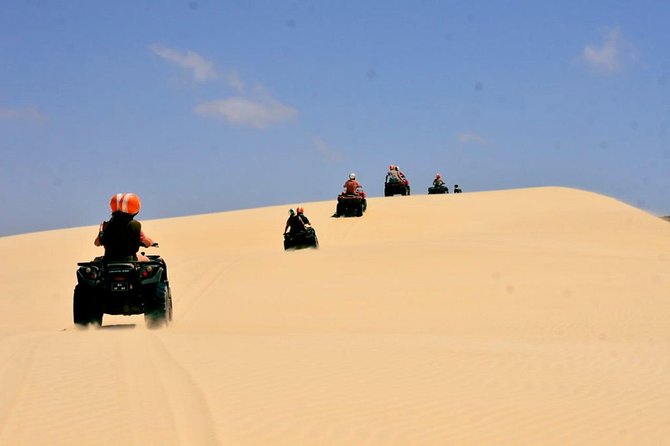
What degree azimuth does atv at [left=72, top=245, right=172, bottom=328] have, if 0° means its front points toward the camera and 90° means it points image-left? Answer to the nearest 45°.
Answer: approximately 180°

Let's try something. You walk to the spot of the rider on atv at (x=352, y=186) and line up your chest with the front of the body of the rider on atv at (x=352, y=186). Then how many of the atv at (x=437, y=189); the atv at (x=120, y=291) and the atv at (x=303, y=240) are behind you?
2

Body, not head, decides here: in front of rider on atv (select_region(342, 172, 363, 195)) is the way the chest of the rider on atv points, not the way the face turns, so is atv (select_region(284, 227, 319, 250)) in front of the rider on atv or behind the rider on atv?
behind

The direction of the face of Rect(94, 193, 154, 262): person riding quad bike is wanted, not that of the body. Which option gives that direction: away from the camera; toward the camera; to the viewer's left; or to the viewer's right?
away from the camera

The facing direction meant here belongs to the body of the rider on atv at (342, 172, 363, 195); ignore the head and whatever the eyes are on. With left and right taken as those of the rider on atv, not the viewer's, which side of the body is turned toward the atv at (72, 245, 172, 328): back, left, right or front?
back

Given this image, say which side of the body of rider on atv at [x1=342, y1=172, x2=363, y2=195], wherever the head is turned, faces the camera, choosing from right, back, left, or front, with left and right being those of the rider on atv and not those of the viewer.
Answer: back

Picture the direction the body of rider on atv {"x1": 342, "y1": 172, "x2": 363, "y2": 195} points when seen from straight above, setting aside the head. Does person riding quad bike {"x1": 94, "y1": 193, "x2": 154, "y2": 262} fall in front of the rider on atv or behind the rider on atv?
behind

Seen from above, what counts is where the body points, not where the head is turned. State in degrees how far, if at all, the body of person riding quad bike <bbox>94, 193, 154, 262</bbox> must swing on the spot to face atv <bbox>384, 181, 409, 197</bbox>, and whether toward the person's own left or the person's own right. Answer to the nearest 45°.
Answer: approximately 45° to the person's own right

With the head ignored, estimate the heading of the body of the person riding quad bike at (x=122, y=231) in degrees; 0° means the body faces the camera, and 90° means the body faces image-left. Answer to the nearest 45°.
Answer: approximately 180°
